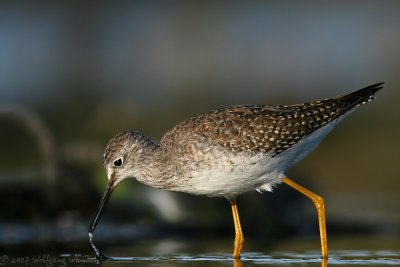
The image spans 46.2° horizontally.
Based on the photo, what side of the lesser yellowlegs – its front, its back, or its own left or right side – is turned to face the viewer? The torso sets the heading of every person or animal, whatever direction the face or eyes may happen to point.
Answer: left
